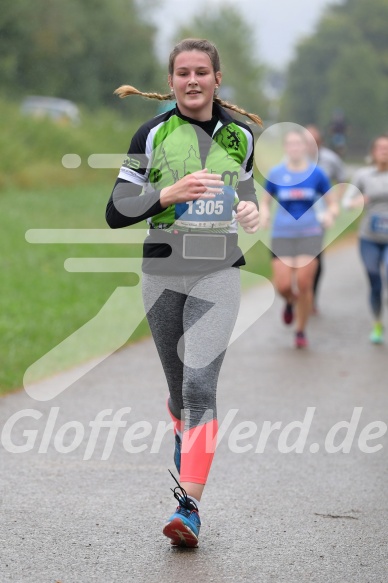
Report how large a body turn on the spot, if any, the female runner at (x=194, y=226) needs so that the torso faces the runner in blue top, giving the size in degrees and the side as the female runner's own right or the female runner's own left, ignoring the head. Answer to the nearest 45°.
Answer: approximately 180°

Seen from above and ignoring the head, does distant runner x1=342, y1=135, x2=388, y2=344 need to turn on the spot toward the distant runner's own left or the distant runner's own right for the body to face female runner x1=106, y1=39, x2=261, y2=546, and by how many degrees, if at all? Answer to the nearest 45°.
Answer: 0° — they already face them

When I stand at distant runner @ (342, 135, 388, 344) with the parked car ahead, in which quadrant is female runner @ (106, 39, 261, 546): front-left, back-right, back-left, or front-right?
back-left

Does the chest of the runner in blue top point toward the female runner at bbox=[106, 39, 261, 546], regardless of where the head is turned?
yes
